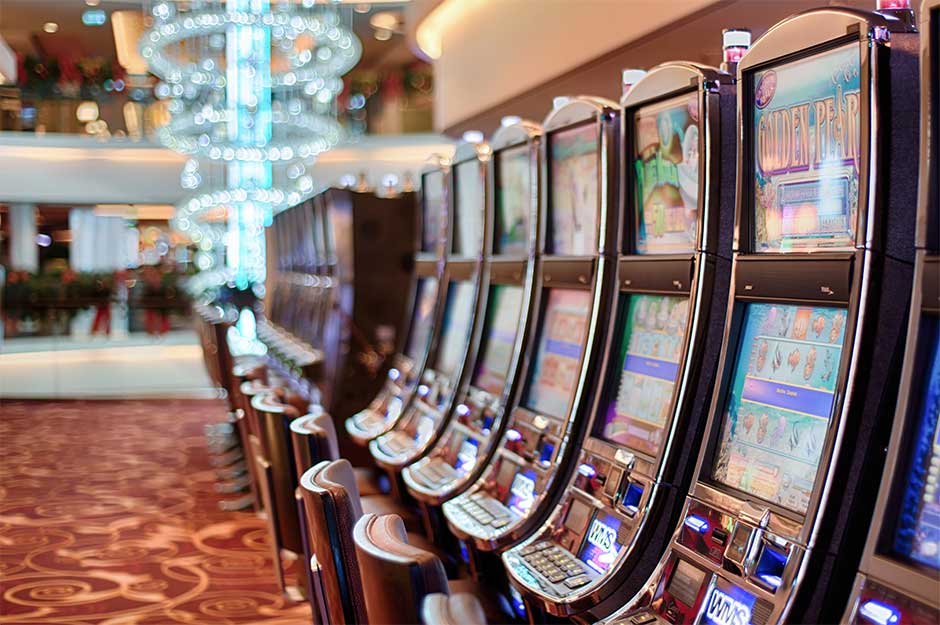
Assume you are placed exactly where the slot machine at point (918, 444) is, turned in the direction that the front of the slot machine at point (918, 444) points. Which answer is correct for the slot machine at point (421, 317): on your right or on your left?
on your right

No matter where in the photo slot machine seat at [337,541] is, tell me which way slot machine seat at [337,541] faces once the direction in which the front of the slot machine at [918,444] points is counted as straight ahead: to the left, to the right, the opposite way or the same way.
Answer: the opposite way

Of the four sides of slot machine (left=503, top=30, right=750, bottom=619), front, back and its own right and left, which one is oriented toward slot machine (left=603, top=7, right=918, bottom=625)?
left

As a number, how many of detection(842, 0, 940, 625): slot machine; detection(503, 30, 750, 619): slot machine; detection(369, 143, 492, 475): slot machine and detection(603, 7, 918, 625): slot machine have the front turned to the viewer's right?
0

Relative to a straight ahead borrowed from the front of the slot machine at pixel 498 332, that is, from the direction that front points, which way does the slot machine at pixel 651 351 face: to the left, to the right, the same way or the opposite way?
the same way

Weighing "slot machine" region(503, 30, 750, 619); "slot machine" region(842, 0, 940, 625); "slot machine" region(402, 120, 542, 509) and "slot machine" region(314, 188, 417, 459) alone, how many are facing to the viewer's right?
0

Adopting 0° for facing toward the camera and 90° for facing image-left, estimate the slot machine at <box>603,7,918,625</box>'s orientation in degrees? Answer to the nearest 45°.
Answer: approximately 45°

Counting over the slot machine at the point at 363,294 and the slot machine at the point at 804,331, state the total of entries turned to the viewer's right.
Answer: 0

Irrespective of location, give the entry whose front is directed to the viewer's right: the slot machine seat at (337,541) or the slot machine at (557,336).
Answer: the slot machine seat

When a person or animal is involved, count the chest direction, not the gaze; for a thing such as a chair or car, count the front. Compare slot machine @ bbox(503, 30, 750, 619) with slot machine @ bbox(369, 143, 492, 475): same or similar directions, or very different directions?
same or similar directions

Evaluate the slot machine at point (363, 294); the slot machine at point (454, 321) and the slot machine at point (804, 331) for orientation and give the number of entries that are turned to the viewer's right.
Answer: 0

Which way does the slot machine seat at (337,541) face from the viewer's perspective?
to the viewer's right

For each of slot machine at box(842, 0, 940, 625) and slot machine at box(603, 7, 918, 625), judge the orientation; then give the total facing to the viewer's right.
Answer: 0

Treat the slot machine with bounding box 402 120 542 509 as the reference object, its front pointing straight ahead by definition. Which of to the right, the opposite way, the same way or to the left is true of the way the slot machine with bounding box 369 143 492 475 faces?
the same way

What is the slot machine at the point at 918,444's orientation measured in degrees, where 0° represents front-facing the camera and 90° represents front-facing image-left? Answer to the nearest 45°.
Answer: approximately 45°

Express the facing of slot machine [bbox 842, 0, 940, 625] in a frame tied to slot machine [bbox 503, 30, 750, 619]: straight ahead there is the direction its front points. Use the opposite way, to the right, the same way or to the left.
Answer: the same way

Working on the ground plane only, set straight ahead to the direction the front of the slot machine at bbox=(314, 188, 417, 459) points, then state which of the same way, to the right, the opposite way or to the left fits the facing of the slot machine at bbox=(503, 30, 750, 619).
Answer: the same way

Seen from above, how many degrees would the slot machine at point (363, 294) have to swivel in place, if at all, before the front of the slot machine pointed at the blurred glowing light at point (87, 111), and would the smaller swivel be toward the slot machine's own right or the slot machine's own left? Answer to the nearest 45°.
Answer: approximately 90° to the slot machine's own right

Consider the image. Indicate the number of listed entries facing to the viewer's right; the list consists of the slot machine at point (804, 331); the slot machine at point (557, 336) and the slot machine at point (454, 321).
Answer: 0
